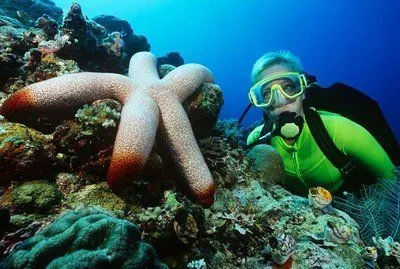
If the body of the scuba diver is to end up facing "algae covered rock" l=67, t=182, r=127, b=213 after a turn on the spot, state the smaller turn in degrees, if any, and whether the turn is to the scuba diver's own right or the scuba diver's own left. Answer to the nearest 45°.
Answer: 0° — they already face it

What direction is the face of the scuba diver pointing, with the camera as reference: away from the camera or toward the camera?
toward the camera

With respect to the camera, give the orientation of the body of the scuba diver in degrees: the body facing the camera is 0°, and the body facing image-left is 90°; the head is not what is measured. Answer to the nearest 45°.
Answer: approximately 45°

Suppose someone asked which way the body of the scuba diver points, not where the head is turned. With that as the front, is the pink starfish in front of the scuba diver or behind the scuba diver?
in front

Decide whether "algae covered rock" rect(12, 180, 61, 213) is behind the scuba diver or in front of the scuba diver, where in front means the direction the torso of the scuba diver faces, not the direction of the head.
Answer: in front

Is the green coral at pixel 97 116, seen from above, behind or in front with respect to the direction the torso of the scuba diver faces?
in front

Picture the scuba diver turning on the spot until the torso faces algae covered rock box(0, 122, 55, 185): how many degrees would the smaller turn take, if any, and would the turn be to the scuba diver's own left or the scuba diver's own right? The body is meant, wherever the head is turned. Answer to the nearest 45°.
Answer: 0° — they already face it
